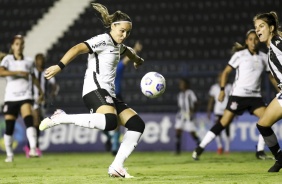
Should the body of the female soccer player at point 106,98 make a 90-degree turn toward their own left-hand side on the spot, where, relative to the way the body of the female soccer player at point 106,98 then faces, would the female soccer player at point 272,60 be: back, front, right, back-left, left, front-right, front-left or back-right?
front-right

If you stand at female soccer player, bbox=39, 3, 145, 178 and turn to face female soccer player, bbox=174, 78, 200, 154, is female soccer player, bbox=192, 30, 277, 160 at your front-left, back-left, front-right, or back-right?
front-right

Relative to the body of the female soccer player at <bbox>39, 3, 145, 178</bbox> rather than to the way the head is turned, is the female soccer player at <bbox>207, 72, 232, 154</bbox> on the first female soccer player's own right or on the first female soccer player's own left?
on the first female soccer player's own left

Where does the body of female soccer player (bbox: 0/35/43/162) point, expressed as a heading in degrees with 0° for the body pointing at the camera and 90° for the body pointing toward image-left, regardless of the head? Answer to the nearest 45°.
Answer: approximately 0°

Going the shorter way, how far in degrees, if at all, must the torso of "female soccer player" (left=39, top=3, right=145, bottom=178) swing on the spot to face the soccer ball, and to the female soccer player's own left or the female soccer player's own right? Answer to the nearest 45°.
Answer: approximately 45° to the female soccer player's own left

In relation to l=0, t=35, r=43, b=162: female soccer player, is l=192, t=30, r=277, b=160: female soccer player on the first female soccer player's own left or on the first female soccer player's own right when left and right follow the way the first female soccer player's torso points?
on the first female soccer player's own left

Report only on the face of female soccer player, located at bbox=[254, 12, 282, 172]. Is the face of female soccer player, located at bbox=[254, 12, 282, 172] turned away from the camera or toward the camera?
toward the camera

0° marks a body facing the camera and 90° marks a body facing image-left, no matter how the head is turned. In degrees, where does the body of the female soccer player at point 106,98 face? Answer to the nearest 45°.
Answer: approximately 315°

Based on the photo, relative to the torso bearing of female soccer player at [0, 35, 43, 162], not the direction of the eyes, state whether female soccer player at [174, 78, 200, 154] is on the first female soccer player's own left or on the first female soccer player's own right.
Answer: on the first female soccer player's own left

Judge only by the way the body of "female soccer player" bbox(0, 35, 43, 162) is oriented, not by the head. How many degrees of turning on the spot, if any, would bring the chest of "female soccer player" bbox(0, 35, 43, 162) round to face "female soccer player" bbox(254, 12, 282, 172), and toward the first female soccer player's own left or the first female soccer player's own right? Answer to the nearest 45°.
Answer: approximately 45° to the first female soccer player's own left

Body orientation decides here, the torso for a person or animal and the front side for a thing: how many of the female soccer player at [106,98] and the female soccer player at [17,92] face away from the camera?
0

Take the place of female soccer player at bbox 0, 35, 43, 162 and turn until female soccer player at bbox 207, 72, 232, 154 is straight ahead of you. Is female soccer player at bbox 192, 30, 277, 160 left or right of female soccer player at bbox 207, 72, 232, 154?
right

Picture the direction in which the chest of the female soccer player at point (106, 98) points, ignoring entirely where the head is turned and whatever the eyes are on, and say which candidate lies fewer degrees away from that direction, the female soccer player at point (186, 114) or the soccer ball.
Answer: the soccer ball
